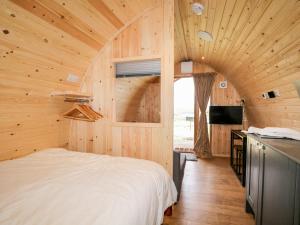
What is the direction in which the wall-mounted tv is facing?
toward the camera

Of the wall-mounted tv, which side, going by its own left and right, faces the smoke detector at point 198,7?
front
